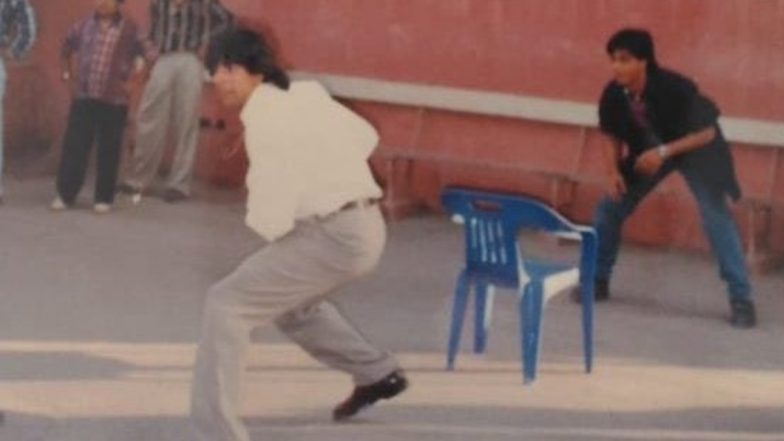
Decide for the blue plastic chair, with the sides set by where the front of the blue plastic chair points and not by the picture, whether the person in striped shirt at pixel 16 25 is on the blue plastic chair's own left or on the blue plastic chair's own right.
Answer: on the blue plastic chair's own left

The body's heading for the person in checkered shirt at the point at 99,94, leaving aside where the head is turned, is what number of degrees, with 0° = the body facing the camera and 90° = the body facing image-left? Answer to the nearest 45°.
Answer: approximately 0°

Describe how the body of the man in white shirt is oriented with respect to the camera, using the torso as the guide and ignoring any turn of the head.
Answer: to the viewer's left

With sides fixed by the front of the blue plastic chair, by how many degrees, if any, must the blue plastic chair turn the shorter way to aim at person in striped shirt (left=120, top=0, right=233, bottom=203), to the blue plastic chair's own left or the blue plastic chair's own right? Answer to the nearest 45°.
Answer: approximately 90° to the blue plastic chair's own left

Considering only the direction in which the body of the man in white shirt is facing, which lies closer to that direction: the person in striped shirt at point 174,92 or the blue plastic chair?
the person in striped shirt

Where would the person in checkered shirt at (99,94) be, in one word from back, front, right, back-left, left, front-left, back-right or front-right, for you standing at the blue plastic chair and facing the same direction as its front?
left

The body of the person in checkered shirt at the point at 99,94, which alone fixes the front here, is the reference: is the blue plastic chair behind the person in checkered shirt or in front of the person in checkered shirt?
in front
